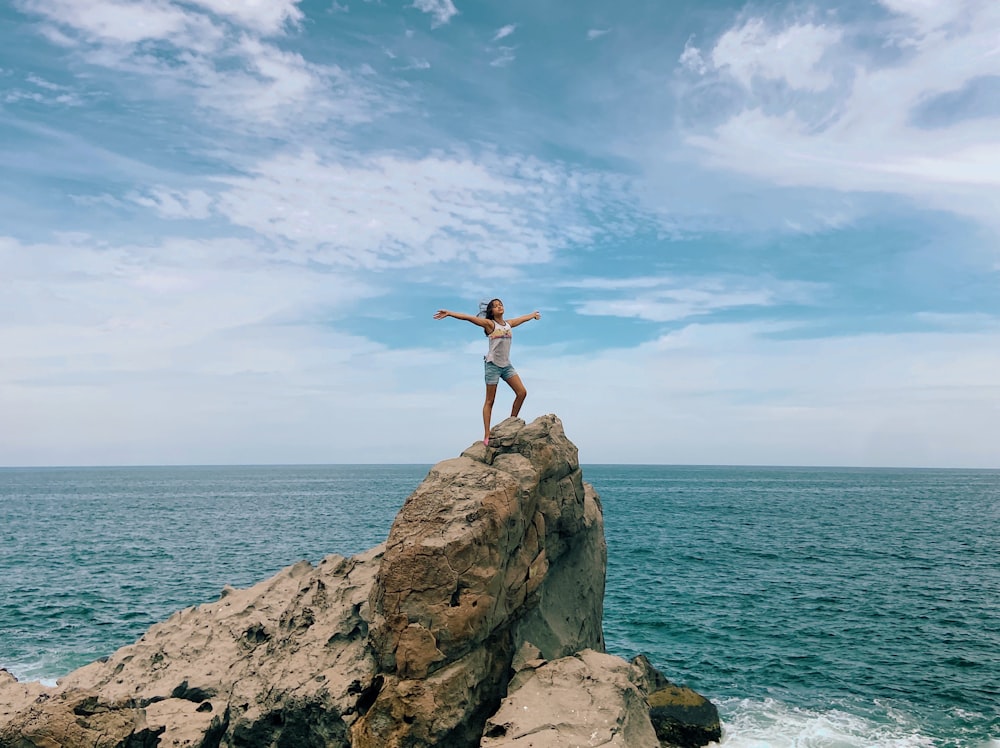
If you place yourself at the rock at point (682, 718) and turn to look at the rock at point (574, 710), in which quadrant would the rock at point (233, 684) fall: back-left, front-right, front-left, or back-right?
front-right

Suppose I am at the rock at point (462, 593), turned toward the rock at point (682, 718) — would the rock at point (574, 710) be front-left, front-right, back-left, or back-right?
front-right

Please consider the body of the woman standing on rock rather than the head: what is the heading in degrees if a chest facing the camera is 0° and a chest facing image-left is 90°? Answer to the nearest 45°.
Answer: approximately 315°

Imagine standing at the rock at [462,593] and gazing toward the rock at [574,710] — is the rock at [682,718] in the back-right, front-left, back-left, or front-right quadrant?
front-left
